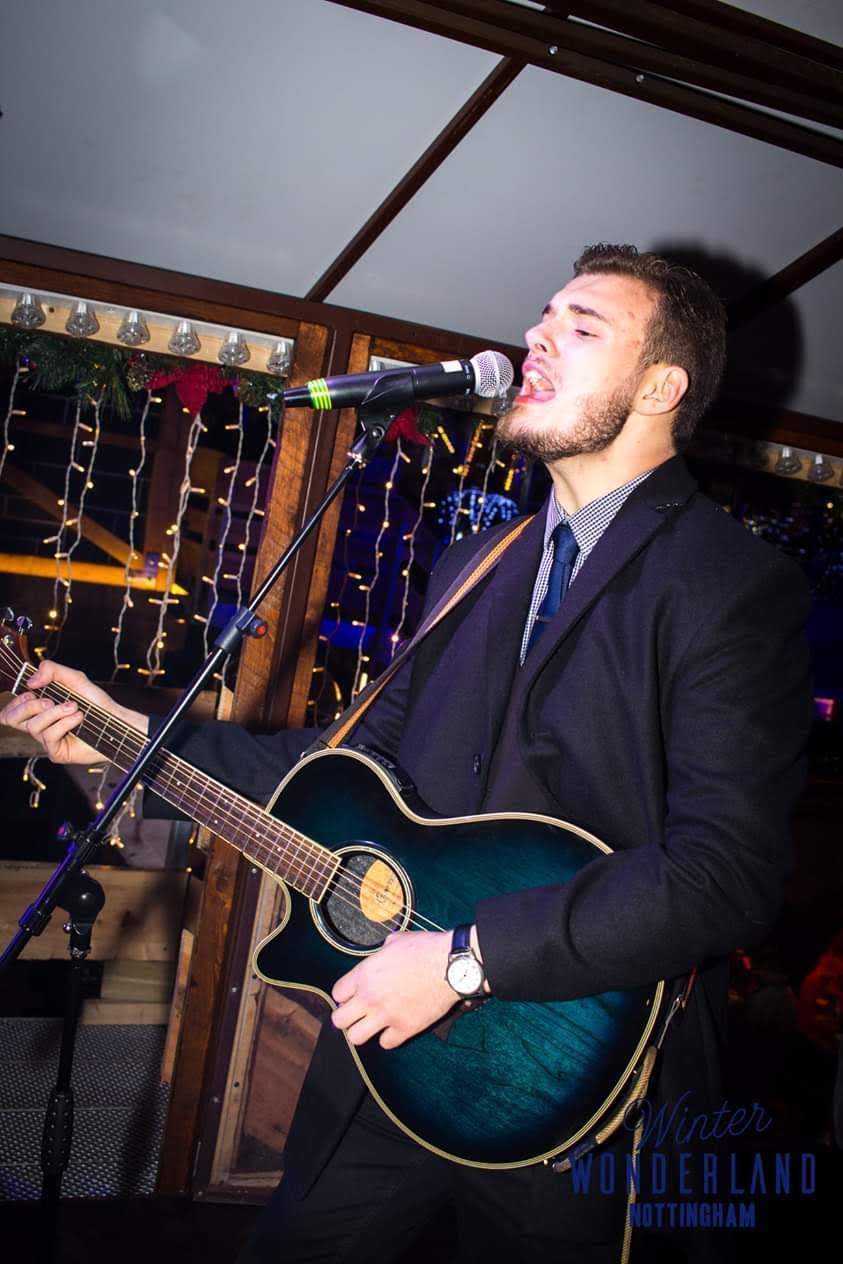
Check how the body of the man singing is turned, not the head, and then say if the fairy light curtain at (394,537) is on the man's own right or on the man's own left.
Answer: on the man's own right

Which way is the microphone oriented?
to the viewer's right

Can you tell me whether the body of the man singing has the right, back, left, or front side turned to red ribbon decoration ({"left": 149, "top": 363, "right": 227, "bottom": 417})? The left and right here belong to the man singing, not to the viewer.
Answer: right

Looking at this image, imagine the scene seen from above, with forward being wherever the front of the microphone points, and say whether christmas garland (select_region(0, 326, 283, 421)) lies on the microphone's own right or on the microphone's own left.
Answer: on the microphone's own left

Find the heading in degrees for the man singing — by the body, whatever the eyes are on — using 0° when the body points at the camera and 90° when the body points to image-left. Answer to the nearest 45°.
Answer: approximately 45°

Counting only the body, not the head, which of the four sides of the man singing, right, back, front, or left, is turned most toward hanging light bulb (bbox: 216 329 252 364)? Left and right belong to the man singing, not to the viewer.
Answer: right

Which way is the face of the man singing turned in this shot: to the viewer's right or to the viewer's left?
to the viewer's left
